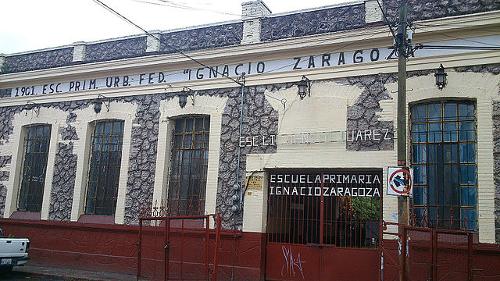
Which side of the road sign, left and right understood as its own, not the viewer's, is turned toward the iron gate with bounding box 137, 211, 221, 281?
right

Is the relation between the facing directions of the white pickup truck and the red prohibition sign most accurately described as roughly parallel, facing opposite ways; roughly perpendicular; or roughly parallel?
roughly perpendicular

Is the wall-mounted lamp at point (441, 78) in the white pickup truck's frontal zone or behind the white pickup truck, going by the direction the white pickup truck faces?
behind

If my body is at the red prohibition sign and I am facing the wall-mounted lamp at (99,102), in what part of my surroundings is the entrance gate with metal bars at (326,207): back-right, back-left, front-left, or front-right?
front-right

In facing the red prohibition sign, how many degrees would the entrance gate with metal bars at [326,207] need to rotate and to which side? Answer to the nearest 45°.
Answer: approximately 45° to its left

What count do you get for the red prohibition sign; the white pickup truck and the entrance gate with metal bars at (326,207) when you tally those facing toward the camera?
2

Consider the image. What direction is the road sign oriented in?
toward the camera

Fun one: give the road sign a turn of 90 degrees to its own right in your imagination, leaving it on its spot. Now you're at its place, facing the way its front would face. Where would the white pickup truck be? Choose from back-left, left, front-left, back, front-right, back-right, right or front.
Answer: front

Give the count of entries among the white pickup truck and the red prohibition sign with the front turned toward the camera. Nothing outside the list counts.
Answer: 1

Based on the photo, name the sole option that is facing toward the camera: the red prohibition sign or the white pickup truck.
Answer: the red prohibition sign

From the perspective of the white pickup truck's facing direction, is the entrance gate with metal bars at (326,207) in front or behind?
behind

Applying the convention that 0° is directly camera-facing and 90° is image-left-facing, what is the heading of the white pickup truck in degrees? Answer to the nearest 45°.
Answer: approximately 135°

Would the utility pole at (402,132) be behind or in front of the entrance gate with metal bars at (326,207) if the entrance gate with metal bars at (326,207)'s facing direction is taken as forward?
in front
